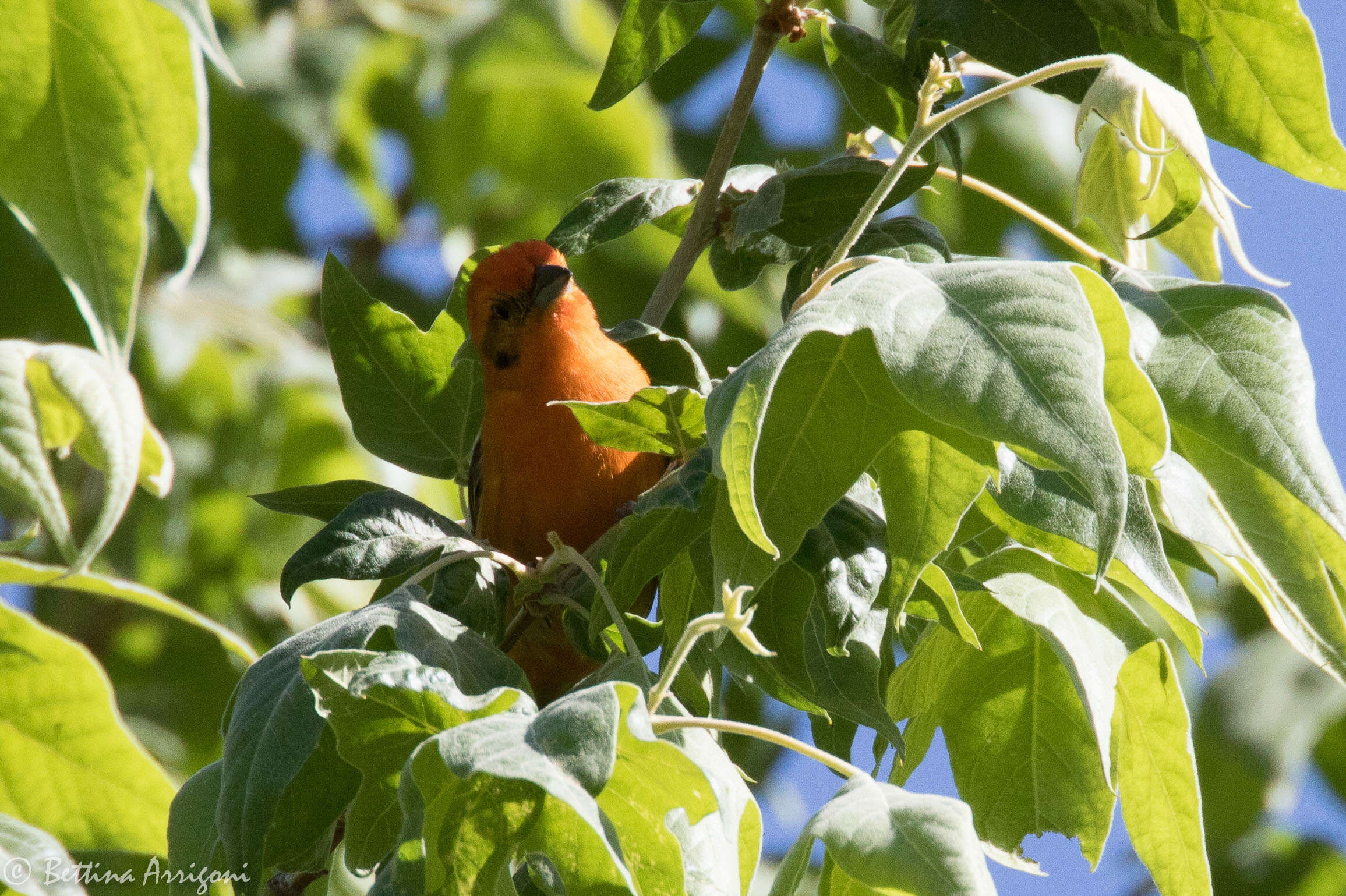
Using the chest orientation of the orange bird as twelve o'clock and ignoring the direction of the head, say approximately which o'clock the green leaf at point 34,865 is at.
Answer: The green leaf is roughly at 2 o'clock from the orange bird.

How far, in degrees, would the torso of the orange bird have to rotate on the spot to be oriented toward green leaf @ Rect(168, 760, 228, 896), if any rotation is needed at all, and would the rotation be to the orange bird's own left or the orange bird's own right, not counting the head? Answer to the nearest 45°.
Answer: approximately 45° to the orange bird's own right

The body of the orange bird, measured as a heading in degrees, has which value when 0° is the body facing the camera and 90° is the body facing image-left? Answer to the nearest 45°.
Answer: approximately 315°

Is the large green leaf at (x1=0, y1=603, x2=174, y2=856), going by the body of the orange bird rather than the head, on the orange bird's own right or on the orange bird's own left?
on the orange bird's own right
